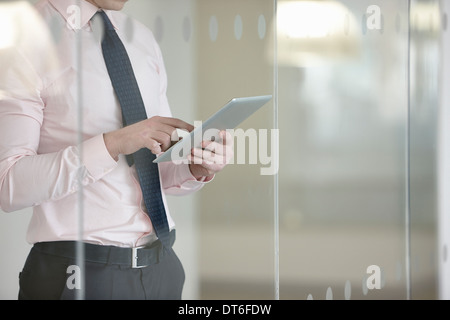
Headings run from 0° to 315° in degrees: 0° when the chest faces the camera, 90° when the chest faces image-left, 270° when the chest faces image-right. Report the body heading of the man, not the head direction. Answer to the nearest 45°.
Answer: approximately 315°
